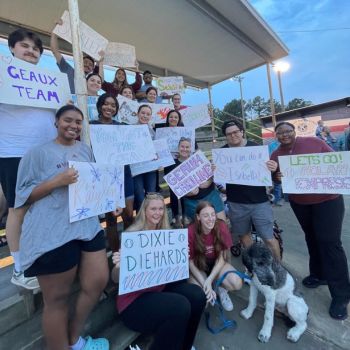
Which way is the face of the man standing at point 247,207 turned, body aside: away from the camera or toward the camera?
toward the camera

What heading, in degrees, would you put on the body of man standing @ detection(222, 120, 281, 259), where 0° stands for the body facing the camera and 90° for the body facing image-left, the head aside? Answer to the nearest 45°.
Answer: approximately 0°
